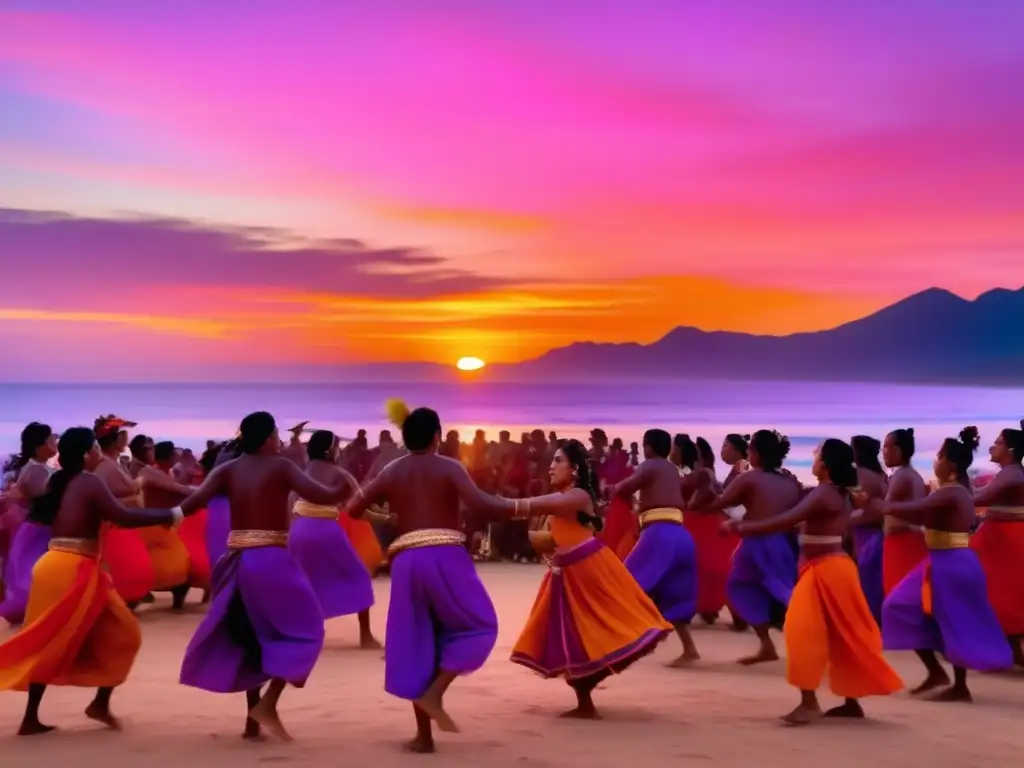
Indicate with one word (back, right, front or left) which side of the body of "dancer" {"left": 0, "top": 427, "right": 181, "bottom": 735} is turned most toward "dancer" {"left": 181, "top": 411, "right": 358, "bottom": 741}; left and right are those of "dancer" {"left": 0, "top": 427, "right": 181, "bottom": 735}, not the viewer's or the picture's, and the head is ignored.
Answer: right

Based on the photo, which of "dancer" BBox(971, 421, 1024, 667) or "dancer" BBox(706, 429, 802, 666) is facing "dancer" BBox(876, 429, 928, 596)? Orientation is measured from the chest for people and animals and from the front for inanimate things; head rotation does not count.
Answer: "dancer" BBox(971, 421, 1024, 667)

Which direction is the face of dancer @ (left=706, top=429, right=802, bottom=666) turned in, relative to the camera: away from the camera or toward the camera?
away from the camera

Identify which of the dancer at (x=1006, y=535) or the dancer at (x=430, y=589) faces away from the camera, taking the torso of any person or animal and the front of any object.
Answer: the dancer at (x=430, y=589)

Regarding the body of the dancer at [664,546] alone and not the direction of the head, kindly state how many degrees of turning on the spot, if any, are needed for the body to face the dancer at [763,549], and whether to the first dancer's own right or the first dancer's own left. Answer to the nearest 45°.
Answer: approximately 135° to the first dancer's own right

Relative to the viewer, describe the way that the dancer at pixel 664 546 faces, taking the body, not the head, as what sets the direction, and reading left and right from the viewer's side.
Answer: facing away from the viewer and to the left of the viewer

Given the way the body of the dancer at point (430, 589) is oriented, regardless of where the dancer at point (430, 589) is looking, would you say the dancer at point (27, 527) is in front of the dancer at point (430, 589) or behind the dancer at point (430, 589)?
in front

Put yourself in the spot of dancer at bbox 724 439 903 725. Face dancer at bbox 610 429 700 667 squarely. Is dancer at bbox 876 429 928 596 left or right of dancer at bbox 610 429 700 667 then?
right

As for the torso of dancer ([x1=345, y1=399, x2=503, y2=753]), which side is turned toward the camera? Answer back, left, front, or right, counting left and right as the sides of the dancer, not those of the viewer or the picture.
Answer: back

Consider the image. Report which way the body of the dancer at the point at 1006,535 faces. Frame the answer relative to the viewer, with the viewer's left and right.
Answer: facing to the left of the viewer

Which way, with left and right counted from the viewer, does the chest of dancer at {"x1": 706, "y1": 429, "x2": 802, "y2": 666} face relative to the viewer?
facing away from the viewer and to the left of the viewer

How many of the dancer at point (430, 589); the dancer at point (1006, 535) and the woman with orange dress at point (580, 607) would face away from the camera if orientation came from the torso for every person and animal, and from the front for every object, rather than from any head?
1

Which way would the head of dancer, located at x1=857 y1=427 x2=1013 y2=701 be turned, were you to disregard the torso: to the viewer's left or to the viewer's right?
to the viewer's left

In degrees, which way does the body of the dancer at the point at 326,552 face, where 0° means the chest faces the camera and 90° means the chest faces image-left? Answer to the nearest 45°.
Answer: approximately 225°
